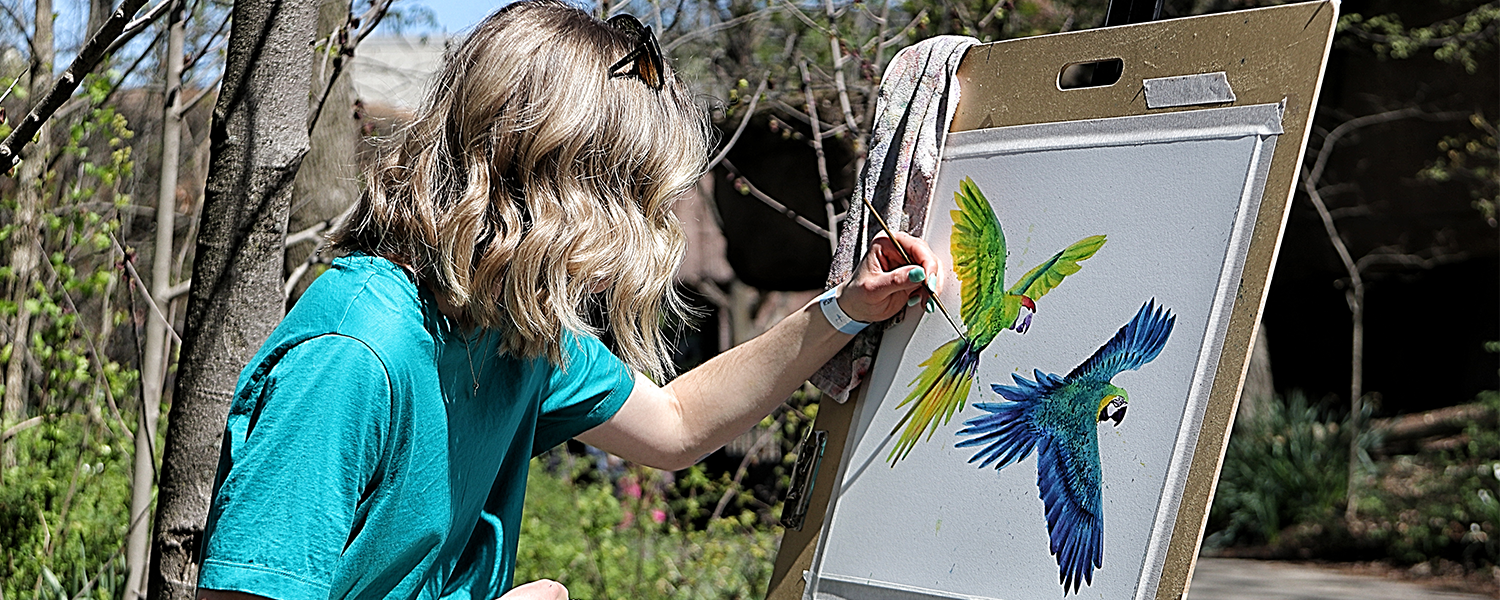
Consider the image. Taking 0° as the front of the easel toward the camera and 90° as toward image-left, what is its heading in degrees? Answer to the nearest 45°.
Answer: approximately 45°

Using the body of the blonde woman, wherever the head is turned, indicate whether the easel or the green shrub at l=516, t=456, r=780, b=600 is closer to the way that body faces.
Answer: the easel

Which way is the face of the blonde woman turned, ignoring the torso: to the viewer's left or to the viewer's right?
to the viewer's right

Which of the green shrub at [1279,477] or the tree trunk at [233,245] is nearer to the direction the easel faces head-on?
the tree trunk

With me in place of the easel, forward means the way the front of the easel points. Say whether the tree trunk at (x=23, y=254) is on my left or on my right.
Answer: on my right

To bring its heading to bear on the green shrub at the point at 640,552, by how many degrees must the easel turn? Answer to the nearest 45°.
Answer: approximately 90° to its right

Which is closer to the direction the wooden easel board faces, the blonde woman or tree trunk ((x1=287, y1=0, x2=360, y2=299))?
the blonde woman

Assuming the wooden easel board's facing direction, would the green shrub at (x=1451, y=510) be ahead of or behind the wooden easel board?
behind
